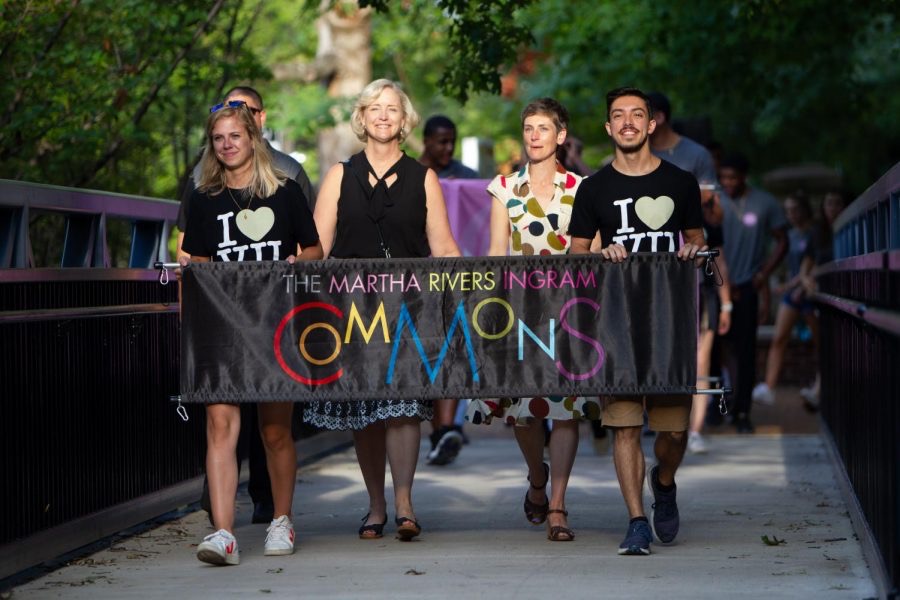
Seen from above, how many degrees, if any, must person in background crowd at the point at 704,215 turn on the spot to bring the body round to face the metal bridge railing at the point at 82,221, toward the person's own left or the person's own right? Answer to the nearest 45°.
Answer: approximately 45° to the person's own right

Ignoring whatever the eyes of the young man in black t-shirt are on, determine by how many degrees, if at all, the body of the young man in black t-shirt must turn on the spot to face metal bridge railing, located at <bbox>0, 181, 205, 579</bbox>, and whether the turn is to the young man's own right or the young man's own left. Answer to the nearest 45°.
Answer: approximately 90° to the young man's own right

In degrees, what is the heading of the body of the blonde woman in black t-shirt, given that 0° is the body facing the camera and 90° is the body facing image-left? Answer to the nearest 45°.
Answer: approximately 0°

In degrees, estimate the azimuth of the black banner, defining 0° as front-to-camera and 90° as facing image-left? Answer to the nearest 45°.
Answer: approximately 0°
